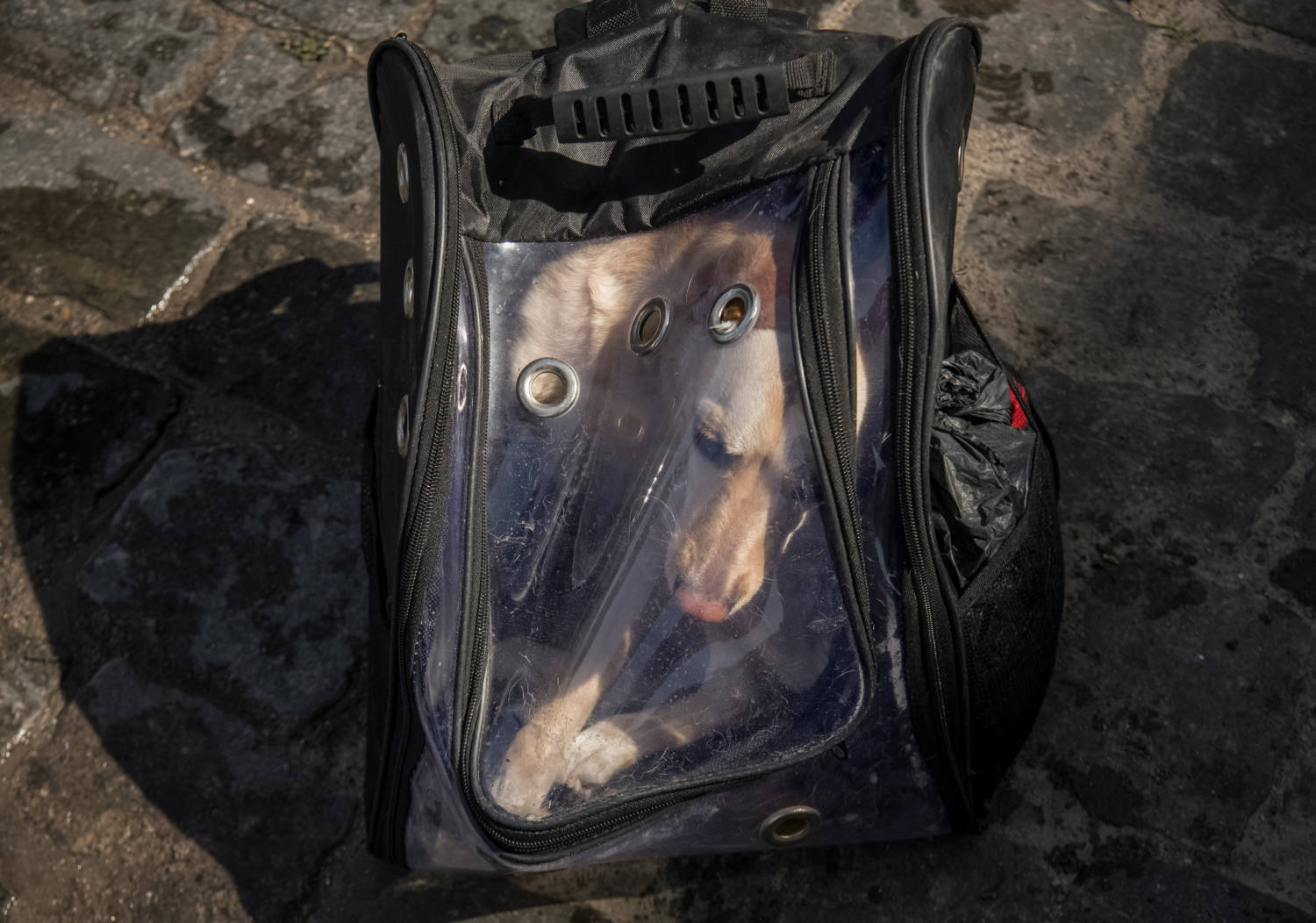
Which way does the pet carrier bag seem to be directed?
toward the camera
